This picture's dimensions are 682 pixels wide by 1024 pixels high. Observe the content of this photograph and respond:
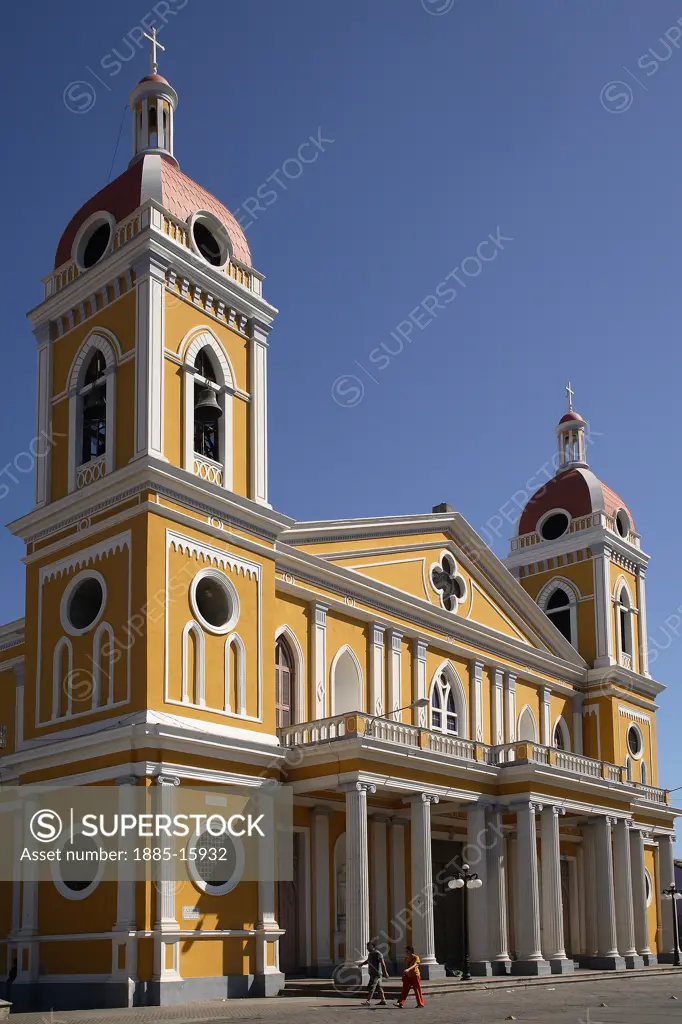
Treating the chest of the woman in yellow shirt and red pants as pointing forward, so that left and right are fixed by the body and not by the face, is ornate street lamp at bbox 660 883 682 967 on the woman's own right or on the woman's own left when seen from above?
on the woman's own right

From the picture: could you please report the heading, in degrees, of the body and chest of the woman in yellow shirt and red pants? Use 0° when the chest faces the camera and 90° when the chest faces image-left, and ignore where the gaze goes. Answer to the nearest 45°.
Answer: approximately 90°

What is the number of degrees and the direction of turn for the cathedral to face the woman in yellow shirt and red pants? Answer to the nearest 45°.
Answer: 0° — it already faces them

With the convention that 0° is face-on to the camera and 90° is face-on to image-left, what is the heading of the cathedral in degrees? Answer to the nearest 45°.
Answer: approximately 315°

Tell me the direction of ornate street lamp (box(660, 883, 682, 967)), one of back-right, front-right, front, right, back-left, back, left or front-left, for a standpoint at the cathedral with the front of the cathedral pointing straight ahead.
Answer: left
